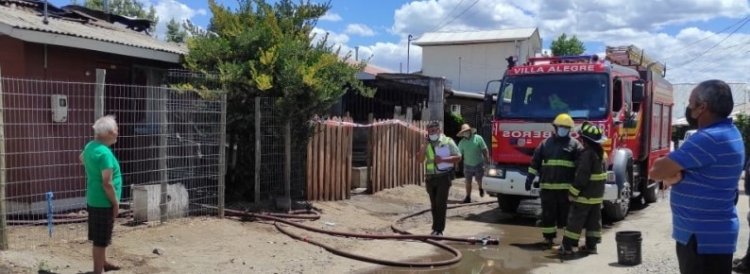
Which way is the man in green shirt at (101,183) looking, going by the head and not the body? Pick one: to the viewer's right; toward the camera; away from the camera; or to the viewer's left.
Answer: to the viewer's right

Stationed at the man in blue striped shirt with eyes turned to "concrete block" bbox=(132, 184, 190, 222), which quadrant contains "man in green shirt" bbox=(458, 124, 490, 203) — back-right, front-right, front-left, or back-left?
front-right

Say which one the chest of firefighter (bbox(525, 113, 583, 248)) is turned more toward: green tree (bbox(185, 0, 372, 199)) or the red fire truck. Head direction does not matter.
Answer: the green tree

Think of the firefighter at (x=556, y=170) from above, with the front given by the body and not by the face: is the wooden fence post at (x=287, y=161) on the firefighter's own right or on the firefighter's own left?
on the firefighter's own right

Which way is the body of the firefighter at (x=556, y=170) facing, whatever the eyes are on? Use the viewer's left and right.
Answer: facing the viewer

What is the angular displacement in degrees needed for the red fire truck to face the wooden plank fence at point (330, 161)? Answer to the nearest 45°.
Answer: approximately 45° to its right

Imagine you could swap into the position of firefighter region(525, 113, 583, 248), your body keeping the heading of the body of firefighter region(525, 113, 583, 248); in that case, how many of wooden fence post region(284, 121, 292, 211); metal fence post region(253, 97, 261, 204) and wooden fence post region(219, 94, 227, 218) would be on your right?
3

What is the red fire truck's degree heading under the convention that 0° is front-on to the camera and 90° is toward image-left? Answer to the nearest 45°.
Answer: approximately 45°

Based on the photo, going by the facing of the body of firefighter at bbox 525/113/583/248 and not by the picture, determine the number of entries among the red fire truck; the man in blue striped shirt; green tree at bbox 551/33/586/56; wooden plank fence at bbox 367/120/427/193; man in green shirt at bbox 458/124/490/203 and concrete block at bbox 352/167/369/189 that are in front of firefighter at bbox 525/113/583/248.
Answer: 1

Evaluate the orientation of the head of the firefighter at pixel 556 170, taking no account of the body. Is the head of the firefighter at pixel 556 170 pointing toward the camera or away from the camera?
toward the camera

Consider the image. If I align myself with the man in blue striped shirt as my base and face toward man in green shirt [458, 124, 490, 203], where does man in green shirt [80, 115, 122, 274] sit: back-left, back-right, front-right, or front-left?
front-left

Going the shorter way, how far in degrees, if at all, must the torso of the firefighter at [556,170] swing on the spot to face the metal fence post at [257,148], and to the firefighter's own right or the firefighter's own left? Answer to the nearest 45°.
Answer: approximately 90° to the firefighter's own right

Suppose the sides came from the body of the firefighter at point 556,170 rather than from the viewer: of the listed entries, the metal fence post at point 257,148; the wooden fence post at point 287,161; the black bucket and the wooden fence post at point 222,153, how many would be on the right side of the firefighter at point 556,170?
3

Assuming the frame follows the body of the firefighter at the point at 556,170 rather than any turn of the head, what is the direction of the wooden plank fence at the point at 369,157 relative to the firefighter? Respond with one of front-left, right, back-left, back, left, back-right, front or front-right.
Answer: back-right
